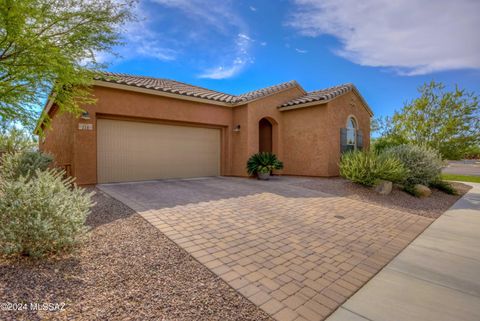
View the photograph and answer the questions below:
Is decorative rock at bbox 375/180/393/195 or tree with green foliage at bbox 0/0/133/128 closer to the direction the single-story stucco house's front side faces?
the decorative rock

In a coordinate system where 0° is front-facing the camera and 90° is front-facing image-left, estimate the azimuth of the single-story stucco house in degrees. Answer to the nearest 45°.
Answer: approximately 315°

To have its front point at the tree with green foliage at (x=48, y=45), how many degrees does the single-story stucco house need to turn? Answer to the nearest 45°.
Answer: approximately 45° to its right

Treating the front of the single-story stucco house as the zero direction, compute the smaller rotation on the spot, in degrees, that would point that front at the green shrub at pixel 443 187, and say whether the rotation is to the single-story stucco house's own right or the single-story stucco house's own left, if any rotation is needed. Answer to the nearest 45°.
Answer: approximately 45° to the single-story stucco house's own left

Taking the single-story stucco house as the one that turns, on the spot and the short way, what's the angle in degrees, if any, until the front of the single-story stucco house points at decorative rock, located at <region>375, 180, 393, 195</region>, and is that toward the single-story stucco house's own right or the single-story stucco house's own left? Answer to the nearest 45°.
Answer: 0° — it already faces it

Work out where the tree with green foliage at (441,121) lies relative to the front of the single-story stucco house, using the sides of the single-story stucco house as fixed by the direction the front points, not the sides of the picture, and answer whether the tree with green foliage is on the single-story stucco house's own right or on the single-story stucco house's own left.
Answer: on the single-story stucco house's own left

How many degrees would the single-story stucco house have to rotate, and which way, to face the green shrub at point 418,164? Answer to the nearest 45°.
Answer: approximately 45° to its left

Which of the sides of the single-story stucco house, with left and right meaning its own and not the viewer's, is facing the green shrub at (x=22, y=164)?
right

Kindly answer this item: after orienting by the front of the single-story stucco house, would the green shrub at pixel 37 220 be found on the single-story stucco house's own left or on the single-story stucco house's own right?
on the single-story stucco house's own right
